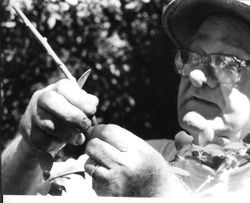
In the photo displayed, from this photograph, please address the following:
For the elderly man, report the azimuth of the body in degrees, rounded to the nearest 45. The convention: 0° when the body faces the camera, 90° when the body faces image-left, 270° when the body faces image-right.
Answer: approximately 45°

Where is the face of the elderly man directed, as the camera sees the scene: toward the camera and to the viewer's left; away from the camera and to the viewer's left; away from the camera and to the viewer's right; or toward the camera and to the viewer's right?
toward the camera and to the viewer's left
